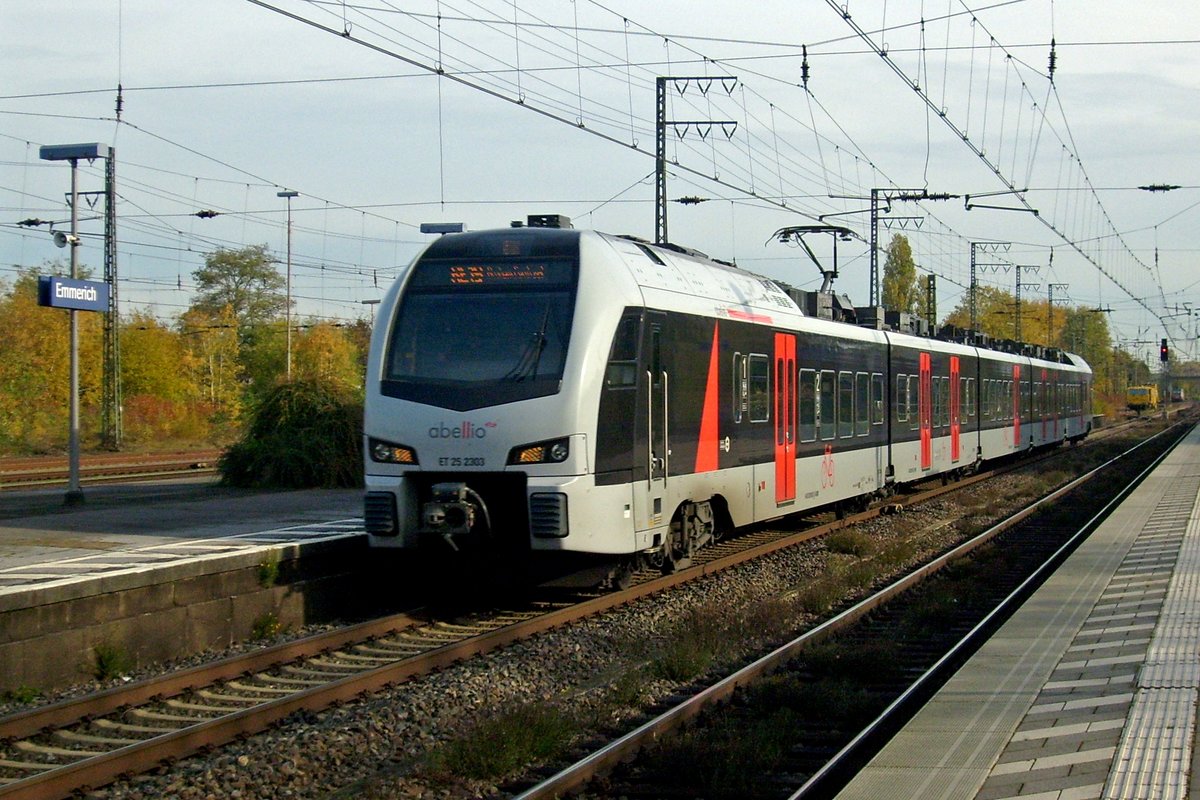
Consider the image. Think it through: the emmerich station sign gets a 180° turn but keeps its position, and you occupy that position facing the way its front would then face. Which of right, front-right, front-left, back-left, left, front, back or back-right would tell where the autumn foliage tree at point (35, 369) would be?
front-right

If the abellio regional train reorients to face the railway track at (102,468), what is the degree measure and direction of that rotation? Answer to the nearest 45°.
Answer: approximately 90° to its right

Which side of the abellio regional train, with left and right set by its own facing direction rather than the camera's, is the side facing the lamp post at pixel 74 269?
front

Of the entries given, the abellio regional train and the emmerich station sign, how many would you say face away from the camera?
0

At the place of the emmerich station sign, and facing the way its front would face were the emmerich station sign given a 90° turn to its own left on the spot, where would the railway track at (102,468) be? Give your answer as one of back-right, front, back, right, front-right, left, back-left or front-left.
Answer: front-left

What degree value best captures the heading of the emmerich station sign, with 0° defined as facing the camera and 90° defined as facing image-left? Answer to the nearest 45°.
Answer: approximately 315°

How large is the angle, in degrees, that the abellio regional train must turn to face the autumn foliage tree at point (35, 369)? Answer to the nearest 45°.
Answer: approximately 90° to its right

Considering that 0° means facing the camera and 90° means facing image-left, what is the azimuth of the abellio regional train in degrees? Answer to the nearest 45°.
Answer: approximately 45°

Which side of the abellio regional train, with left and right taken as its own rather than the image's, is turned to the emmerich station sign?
front
